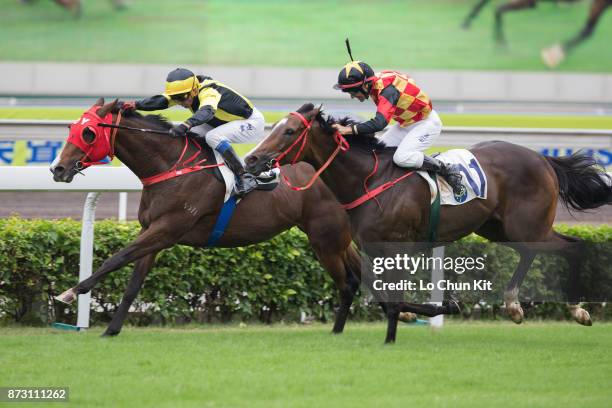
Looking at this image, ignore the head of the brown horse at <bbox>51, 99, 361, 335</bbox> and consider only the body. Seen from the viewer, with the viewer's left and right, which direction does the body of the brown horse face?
facing to the left of the viewer

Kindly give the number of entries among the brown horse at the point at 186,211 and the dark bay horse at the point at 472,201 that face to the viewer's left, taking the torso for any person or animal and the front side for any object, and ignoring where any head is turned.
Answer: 2

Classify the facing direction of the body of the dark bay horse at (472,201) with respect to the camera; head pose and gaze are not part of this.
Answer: to the viewer's left

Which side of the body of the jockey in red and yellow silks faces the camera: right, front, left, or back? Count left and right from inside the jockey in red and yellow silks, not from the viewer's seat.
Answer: left

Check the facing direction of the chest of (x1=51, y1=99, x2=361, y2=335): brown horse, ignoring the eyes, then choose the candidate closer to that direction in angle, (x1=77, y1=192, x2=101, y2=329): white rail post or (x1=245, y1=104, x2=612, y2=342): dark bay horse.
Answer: the white rail post
